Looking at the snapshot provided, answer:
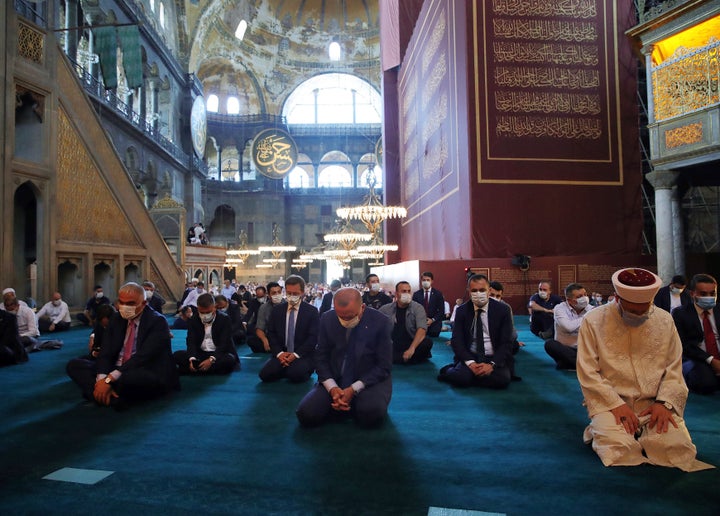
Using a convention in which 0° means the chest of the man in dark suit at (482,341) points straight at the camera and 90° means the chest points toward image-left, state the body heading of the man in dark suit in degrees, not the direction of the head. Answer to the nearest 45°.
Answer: approximately 0°

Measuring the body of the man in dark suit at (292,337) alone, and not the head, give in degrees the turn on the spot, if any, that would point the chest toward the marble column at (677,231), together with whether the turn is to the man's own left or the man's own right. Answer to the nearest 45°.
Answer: approximately 135° to the man's own left

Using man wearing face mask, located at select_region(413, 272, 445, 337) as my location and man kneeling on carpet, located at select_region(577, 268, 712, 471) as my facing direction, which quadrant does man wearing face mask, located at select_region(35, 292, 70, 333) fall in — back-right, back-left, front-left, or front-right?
back-right

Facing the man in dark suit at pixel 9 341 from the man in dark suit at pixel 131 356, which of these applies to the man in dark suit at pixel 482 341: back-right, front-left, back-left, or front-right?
back-right

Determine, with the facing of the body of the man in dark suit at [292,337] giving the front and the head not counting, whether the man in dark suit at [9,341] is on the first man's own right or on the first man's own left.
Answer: on the first man's own right

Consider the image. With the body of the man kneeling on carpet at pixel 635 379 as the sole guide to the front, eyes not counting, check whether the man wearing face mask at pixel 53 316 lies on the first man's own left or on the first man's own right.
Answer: on the first man's own right

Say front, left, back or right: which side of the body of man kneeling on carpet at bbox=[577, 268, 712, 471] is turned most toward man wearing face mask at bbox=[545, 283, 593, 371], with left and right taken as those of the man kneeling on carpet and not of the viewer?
back

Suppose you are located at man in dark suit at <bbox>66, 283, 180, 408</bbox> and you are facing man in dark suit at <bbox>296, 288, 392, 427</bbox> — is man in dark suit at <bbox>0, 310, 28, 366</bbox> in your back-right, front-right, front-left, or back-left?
back-left
